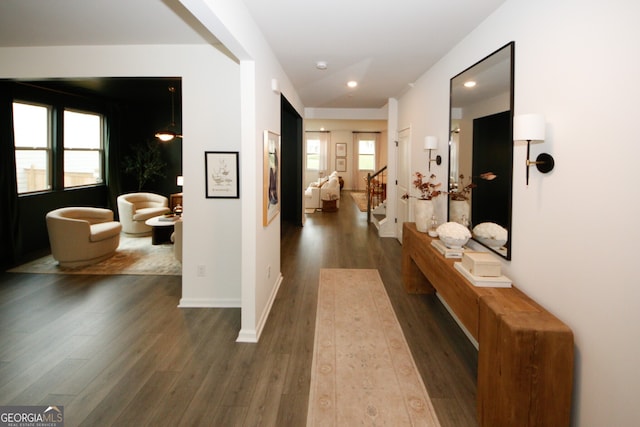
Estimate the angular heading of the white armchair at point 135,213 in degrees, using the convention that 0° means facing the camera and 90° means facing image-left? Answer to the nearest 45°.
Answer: approximately 315°

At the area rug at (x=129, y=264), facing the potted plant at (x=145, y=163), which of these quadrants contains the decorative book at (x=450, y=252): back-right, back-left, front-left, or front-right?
back-right

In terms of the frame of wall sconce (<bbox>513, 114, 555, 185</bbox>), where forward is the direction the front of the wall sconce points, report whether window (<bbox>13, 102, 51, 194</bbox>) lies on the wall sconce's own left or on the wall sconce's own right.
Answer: on the wall sconce's own right

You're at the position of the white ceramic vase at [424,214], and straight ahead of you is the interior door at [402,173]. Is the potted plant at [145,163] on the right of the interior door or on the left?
left

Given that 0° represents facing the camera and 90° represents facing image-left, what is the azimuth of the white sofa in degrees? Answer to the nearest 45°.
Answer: approximately 45°

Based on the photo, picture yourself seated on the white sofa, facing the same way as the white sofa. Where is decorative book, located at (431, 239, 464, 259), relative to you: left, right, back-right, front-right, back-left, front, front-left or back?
front-left

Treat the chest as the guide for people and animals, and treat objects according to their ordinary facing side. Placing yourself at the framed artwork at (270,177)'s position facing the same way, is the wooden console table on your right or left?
on your right

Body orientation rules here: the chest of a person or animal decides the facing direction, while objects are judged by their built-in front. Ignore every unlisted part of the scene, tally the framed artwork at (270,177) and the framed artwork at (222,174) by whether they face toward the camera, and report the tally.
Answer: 1

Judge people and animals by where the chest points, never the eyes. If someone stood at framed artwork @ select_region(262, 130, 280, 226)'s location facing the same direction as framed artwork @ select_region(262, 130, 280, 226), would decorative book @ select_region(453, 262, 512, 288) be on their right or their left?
on their right

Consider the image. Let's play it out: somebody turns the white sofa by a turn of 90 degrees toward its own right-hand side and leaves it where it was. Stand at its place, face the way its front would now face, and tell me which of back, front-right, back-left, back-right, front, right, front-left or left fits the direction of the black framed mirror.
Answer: back-left

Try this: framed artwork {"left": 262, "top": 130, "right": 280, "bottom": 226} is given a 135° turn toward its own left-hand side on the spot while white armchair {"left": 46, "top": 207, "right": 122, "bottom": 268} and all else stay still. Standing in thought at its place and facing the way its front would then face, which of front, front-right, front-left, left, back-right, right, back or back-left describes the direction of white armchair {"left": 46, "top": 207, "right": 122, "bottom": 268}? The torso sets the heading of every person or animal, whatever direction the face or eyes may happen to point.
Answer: front

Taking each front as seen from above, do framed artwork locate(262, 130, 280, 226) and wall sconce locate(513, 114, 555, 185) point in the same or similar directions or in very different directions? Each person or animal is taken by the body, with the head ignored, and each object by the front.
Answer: very different directions

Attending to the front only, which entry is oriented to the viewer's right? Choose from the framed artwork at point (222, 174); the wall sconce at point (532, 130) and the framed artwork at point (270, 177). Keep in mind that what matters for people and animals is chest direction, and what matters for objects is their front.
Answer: the framed artwork at point (270, 177)

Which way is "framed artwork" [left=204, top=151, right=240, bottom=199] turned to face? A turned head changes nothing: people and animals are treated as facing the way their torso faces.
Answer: toward the camera

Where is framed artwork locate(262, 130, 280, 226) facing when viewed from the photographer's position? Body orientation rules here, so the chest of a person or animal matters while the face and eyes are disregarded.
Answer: facing to the right of the viewer
